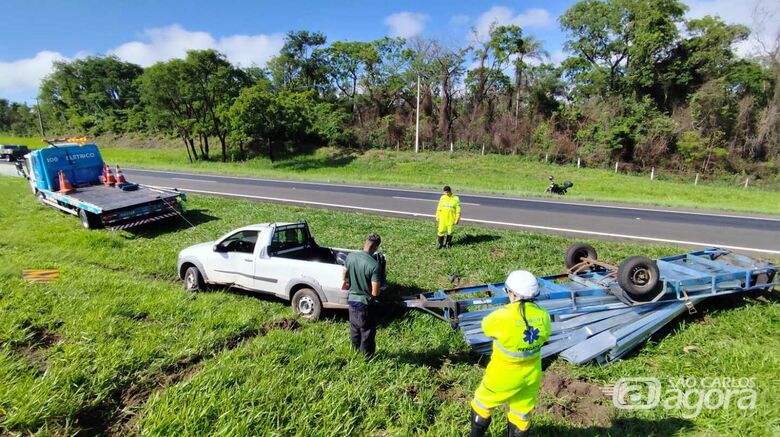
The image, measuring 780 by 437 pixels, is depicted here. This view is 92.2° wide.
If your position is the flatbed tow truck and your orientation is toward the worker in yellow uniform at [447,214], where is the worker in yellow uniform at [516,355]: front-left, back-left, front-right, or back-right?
front-right

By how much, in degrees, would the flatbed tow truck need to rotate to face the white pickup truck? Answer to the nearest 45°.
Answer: approximately 135° to its left

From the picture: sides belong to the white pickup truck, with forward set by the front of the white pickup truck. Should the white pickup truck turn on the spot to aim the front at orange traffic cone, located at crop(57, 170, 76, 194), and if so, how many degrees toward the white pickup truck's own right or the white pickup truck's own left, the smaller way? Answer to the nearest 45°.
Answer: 0° — it already faces it

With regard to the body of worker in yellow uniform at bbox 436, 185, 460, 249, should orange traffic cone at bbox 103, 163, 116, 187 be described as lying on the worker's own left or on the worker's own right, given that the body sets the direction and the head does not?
on the worker's own right

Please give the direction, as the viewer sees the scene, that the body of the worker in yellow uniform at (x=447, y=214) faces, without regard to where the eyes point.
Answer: toward the camera

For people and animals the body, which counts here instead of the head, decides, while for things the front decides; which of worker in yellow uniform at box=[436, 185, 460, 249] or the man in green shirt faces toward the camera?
the worker in yellow uniform

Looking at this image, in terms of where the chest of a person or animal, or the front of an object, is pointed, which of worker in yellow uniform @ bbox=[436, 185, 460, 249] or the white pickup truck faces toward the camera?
the worker in yellow uniform

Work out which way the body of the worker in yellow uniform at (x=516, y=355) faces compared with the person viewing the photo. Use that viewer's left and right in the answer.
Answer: facing away from the viewer and to the left of the viewer

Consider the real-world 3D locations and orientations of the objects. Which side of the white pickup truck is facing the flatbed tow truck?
front

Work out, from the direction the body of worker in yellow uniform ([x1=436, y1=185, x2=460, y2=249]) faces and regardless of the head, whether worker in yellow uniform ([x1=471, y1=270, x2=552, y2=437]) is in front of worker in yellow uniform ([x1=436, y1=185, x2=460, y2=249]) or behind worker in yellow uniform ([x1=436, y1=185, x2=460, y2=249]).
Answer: in front

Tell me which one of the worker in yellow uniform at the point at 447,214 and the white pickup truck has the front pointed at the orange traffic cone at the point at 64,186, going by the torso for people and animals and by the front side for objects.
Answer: the white pickup truck

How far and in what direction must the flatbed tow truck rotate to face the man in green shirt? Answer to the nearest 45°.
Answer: approximately 135° to its left

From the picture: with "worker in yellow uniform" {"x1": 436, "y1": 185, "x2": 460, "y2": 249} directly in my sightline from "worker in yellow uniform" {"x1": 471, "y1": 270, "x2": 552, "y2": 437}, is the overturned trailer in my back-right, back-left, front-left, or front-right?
front-right

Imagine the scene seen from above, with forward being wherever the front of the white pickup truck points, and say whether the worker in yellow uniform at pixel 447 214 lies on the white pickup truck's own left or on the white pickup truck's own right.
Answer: on the white pickup truck's own right

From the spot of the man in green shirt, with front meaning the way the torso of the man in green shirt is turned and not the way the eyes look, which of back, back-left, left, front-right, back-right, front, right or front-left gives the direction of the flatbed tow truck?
left

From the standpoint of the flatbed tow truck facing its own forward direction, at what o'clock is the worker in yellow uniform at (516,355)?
The worker in yellow uniform is roughly at 7 o'clock from the flatbed tow truck.

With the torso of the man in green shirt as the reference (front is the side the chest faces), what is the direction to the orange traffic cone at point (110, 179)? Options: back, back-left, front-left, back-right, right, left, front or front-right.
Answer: left

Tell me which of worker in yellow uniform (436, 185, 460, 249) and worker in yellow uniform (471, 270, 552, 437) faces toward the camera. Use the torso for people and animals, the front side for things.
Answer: worker in yellow uniform (436, 185, 460, 249)

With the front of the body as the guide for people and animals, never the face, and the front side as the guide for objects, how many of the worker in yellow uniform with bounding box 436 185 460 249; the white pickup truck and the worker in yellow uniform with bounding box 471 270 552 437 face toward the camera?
1
